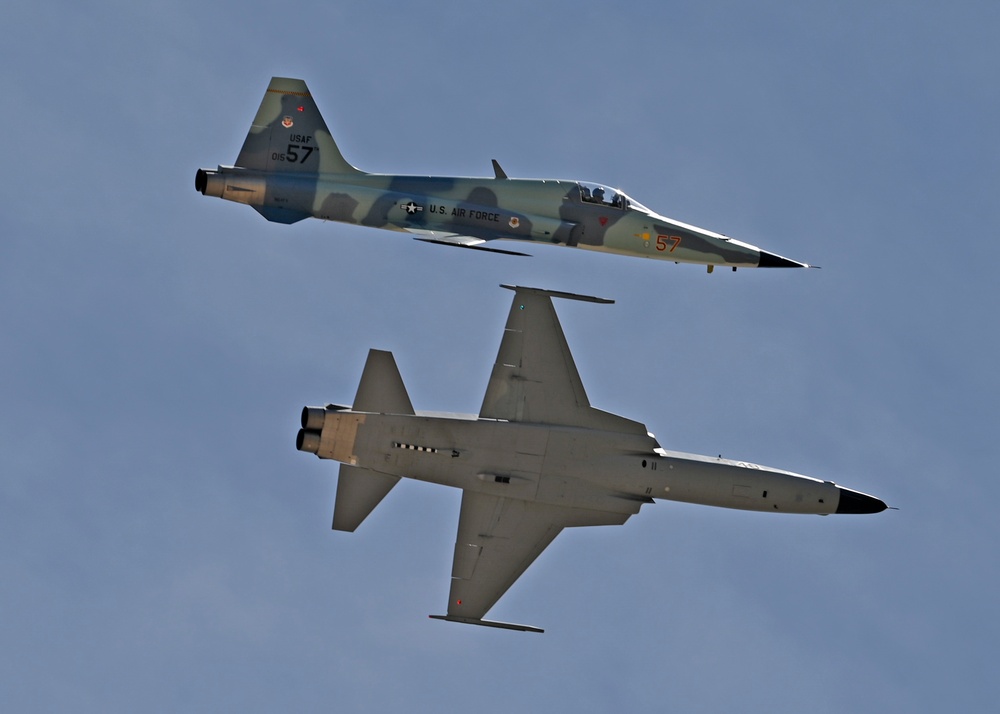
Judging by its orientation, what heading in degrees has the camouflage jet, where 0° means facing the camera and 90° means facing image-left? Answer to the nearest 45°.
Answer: approximately 270°
